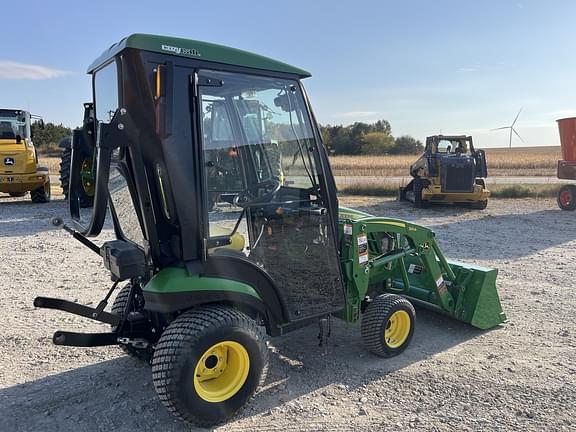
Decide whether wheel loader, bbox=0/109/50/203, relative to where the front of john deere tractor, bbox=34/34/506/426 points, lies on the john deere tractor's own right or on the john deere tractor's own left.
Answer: on the john deere tractor's own left

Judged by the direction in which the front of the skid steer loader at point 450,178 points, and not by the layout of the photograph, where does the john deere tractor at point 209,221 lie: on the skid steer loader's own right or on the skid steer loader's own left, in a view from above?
on the skid steer loader's own left

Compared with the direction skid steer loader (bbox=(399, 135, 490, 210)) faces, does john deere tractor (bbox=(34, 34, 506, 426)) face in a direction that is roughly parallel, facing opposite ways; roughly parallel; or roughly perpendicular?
roughly perpendicular

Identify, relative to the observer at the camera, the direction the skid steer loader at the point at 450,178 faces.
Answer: facing away from the viewer and to the left of the viewer

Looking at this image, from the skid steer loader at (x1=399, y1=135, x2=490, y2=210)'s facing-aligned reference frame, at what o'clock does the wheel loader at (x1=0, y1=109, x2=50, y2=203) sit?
the wheel loader at (x1=0, y1=109, x2=50, y2=203) is roughly at 10 o'clock from the skid steer loader at (x1=399, y1=135, x2=490, y2=210).
